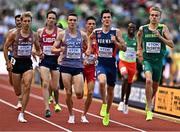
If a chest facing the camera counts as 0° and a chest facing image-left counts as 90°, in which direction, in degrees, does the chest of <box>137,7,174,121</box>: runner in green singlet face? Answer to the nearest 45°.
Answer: approximately 0°
